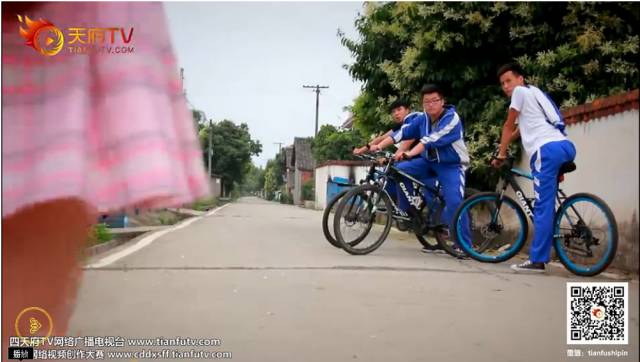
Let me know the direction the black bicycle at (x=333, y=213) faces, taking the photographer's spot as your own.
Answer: facing to the left of the viewer

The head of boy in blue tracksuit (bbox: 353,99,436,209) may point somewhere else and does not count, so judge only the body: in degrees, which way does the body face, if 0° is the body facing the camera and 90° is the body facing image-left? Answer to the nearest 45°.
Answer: approximately 45°

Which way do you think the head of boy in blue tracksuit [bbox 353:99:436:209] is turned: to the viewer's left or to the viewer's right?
to the viewer's left

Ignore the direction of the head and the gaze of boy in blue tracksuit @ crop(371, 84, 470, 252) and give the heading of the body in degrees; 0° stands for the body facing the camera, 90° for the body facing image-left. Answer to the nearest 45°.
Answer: approximately 45°
